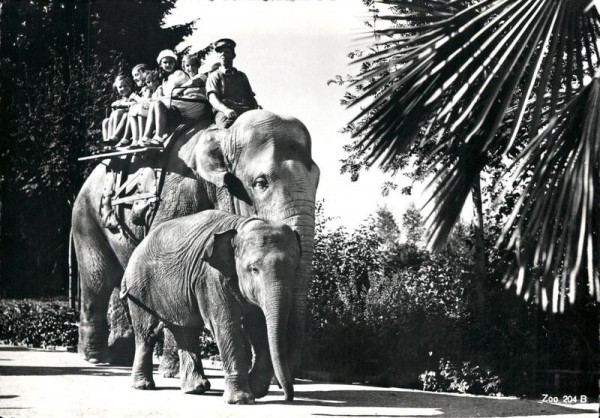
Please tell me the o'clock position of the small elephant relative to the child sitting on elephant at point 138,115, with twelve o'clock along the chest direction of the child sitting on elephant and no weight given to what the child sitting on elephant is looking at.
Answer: The small elephant is roughly at 10 o'clock from the child sitting on elephant.

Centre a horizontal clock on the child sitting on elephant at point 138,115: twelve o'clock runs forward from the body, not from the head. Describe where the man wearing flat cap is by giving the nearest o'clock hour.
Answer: The man wearing flat cap is roughly at 9 o'clock from the child sitting on elephant.

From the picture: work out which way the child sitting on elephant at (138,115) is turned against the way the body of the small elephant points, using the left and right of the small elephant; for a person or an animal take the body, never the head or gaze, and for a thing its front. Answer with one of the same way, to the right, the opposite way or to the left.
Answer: to the right

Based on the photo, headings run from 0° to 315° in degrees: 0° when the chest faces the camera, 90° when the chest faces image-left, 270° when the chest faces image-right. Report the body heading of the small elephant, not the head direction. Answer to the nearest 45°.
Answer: approximately 315°

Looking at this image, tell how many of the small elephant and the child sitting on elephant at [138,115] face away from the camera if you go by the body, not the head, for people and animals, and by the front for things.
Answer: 0

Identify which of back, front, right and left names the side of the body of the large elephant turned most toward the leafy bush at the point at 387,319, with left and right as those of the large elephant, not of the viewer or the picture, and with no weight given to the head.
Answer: left

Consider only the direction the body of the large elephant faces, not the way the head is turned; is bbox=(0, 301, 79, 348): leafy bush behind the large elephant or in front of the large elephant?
behind
